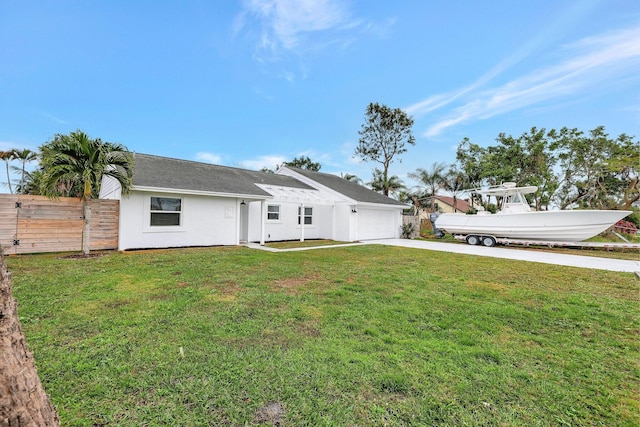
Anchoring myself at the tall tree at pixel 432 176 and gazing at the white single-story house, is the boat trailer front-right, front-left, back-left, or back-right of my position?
front-left

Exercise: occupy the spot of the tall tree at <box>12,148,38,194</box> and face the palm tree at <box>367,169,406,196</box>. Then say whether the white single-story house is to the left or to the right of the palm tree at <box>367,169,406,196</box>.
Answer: right

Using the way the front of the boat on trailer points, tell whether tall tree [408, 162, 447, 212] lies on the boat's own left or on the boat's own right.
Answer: on the boat's own left

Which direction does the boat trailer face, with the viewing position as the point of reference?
facing to the right of the viewer

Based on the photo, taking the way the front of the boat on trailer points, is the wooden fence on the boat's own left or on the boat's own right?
on the boat's own right

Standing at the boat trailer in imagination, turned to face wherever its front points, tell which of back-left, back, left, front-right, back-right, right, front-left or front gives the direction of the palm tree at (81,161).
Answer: back-right

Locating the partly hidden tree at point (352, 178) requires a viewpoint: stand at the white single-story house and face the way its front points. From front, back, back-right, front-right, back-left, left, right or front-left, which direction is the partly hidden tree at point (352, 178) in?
left

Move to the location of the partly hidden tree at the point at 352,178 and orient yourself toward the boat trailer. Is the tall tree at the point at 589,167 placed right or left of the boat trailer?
left

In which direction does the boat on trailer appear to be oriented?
to the viewer's right

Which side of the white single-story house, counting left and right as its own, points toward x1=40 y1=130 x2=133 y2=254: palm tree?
right

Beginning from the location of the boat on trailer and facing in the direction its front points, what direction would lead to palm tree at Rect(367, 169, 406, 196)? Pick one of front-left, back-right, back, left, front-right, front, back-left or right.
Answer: back-left

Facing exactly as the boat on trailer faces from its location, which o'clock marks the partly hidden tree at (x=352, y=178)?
The partly hidden tree is roughly at 7 o'clock from the boat on trailer.

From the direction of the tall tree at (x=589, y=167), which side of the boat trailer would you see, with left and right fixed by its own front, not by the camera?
left
